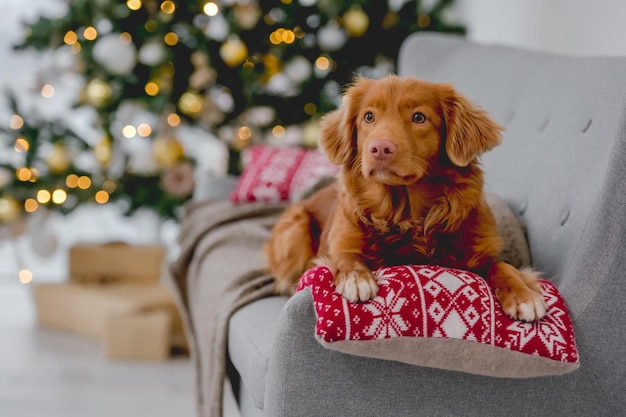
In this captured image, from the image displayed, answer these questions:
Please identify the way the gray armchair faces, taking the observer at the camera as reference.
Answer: facing the viewer and to the left of the viewer

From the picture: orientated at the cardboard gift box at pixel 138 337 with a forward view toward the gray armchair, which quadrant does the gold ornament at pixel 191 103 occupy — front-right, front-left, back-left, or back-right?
back-left

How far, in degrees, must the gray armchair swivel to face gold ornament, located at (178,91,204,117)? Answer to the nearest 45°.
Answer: approximately 90° to its right

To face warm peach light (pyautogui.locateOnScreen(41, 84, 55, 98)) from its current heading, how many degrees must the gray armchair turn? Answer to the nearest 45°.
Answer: approximately 90° to its right

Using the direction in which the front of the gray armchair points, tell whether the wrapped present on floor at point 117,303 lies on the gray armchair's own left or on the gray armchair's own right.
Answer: on the gray armchair's own right

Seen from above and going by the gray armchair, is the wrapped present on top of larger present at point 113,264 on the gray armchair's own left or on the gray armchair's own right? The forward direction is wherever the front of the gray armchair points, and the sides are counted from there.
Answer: on the gray armchair's own right

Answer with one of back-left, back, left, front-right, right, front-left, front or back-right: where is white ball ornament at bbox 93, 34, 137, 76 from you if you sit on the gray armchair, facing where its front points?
right

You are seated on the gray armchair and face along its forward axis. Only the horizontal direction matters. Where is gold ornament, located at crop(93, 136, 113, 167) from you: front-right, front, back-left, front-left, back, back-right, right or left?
right

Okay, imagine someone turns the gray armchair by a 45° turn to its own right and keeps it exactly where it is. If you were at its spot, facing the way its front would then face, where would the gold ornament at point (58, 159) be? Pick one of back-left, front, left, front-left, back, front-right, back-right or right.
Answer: front-right
